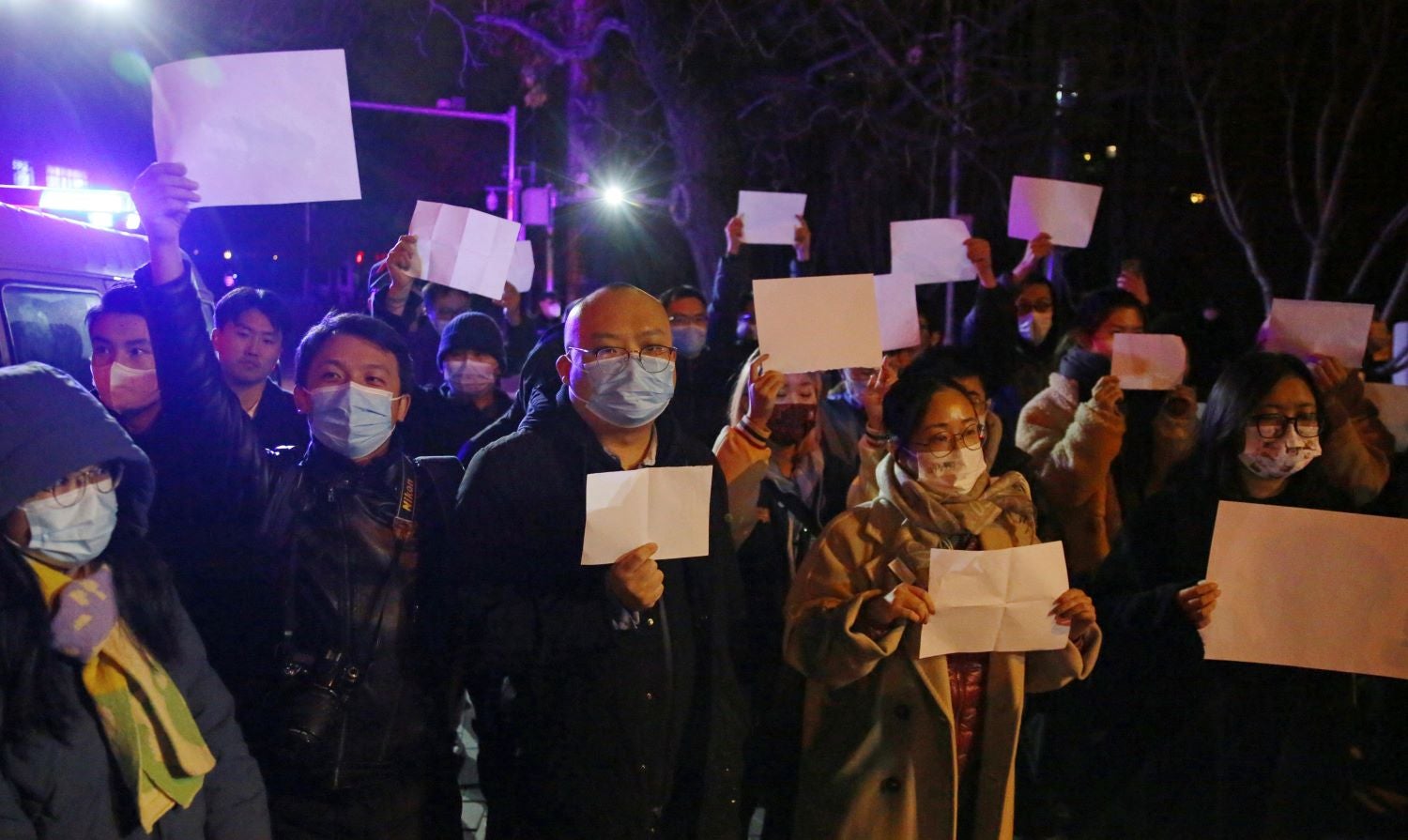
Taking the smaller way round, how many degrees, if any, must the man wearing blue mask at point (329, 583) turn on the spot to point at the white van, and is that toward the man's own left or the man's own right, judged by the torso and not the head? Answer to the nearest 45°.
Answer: approximately 135° to the man's own right

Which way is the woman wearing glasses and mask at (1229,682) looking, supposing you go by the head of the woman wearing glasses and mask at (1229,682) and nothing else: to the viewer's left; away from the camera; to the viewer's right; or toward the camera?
toward the camera

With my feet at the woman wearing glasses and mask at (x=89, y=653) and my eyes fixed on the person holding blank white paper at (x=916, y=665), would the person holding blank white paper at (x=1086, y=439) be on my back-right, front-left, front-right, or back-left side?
front-left

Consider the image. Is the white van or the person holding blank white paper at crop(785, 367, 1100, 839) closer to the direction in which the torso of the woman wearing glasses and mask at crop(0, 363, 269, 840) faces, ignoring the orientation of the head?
the person holding blank white paper

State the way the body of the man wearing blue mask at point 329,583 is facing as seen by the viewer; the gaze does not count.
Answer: toward the camera

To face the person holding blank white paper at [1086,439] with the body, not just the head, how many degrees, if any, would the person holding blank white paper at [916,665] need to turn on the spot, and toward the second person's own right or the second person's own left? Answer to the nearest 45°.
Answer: approximately 135° to the second person's own left

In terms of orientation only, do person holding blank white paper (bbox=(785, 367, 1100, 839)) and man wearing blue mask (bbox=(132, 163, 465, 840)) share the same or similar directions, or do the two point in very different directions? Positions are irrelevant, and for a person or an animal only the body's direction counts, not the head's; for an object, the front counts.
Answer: same or similar directions

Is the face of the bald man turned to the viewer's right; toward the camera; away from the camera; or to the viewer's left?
toward the camera

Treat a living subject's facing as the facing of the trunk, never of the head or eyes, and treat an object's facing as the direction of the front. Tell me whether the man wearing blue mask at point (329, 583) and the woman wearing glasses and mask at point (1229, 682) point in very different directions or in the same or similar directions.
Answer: same or similar directions

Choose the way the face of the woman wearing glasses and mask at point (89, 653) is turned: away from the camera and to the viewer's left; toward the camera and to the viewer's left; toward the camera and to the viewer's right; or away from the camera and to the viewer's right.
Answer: toward the camera and to the viewer's right

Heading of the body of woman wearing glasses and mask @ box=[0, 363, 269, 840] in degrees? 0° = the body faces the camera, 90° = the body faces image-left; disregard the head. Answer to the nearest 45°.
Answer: approximately 315°

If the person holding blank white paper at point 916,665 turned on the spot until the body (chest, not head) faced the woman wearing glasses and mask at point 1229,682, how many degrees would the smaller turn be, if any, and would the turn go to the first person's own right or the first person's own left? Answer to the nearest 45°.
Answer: approximately 90° to the first person's own left

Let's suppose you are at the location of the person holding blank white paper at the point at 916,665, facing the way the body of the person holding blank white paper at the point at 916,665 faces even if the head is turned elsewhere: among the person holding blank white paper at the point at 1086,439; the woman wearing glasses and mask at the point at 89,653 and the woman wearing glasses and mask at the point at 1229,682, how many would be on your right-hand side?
1

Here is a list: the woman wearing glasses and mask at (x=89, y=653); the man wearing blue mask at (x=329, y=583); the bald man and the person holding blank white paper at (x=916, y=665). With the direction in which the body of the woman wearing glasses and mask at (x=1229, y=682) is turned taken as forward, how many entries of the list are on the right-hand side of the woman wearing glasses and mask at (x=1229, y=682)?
4

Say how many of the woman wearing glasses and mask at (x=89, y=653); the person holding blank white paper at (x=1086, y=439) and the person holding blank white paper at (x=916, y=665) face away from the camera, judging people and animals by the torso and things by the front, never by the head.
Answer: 0

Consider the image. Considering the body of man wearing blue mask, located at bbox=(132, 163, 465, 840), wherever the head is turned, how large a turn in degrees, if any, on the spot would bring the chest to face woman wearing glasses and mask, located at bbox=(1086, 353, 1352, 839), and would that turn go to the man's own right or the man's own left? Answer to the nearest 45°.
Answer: approximately 90° to the man's own left

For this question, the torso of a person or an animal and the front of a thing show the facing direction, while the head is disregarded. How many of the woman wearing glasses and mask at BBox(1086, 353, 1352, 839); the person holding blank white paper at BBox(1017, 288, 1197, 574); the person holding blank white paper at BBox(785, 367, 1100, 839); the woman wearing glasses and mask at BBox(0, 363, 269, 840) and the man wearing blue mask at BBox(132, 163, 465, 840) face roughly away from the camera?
0

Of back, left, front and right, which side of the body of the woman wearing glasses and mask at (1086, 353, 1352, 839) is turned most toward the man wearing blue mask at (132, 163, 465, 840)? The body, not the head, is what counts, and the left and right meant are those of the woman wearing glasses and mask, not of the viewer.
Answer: right
